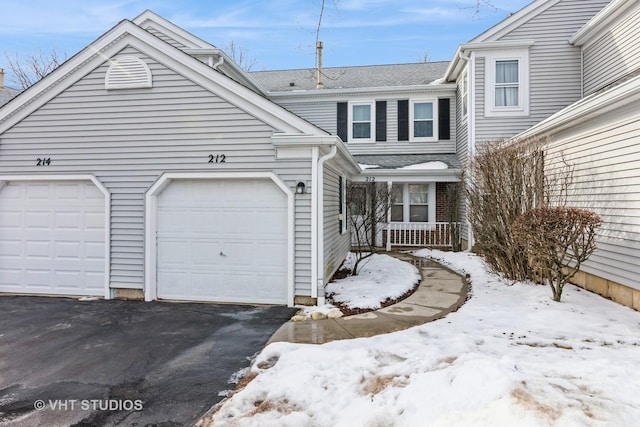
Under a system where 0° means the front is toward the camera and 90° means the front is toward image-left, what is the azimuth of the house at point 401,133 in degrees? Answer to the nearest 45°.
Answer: approximately 0°

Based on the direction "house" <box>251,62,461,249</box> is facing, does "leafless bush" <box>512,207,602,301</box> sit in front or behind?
in front

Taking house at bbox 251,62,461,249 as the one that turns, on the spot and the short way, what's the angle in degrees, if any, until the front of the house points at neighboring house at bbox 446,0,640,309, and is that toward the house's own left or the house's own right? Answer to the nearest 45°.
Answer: approximately 45° to the house's own left

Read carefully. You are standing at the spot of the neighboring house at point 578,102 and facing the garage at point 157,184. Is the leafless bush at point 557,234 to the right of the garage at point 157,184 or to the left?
left

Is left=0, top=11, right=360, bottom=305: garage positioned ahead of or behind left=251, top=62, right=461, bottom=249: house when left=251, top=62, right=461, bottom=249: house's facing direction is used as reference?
ahead

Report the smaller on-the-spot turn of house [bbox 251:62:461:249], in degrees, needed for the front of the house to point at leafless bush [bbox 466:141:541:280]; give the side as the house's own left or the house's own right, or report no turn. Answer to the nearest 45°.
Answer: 0° — it already faces it
